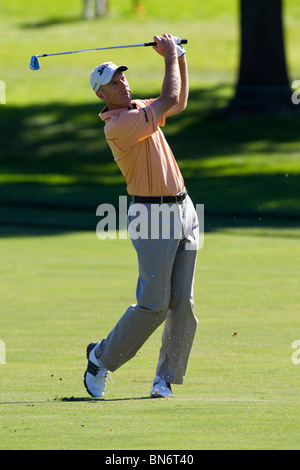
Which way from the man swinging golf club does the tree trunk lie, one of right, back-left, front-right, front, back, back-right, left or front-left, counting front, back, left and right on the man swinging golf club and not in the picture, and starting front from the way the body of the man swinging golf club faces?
back-left

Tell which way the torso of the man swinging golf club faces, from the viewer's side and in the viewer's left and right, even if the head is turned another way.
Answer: facing the viewer and to the right of the viewer
